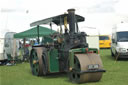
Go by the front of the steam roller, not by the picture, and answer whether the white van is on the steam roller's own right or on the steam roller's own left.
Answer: on the steam roller's own left

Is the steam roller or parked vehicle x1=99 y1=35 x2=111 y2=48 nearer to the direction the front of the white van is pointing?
the steam roller

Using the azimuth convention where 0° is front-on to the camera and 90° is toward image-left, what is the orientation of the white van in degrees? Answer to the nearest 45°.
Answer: approximately 315°

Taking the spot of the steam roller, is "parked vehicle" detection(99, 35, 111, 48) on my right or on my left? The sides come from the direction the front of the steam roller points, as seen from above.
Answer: on my left
